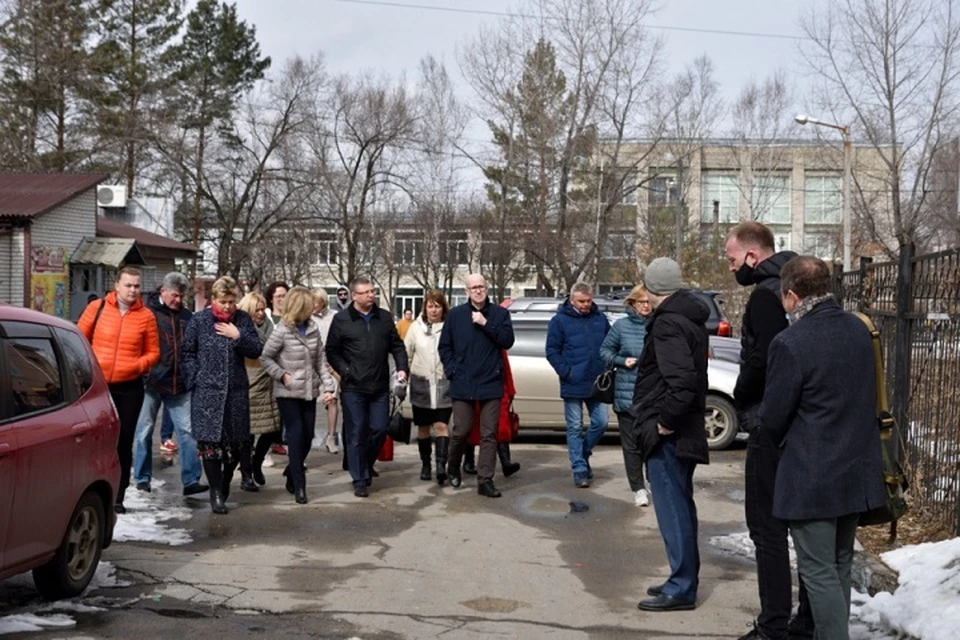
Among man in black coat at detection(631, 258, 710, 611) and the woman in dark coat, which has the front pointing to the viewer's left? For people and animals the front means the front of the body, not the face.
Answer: the man in black coat

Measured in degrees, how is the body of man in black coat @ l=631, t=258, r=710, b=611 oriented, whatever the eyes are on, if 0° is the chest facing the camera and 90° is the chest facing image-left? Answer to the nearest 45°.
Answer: approximately 90°

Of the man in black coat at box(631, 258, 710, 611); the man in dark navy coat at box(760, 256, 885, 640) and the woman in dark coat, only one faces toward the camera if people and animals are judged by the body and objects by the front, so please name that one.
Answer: the woman in dark coat

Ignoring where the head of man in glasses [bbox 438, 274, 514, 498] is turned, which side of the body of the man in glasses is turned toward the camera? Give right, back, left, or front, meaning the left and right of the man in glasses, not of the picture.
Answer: front

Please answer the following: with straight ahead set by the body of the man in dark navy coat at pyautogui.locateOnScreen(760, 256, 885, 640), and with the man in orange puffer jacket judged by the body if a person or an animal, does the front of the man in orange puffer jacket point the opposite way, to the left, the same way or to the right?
the opposite way

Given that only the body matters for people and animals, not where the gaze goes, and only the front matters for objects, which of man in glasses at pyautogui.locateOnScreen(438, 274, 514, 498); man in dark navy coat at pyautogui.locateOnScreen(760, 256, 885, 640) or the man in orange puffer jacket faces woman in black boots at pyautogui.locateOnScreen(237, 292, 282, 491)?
the man in dark navy coat

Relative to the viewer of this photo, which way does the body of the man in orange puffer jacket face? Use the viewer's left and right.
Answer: facing the viewer

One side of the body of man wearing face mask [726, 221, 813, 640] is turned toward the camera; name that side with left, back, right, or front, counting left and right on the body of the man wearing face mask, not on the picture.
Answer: left

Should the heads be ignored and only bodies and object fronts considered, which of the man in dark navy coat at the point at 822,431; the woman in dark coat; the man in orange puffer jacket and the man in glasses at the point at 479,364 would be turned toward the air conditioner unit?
the man in dark navy coat

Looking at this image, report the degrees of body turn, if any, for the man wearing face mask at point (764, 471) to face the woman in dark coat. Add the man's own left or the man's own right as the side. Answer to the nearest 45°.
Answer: approximately 45° to the man's own right

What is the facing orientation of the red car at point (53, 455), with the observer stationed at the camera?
facing the viewer and to the left of the viewer

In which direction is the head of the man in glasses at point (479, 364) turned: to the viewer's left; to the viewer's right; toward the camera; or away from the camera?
toward the camera

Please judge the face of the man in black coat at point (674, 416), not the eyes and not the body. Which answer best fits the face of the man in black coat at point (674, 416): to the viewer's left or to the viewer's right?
to the viewer's left

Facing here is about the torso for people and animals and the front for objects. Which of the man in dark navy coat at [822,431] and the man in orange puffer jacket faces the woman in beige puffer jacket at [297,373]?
the man in dark navy coat

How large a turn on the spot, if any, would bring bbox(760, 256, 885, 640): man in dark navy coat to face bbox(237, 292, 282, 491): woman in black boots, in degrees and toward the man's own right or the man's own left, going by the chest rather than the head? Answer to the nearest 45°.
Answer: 0° — they already face them

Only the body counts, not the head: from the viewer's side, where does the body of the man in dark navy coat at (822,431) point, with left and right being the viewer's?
facing away from the viewer and to the left of the viewer

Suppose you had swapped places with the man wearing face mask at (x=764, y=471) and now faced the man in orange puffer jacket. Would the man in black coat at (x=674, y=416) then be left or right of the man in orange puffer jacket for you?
right

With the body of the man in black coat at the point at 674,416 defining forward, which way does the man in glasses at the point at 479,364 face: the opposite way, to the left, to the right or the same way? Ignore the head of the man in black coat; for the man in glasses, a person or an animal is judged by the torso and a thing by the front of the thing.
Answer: to the left

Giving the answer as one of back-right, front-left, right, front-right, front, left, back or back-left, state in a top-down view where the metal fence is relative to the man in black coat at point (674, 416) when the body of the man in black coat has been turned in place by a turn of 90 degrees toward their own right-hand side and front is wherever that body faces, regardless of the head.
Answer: front-right

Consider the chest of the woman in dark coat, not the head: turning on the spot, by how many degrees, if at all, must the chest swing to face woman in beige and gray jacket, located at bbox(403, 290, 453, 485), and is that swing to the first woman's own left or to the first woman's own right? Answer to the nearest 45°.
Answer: approximately 135° to the first woman's own left
